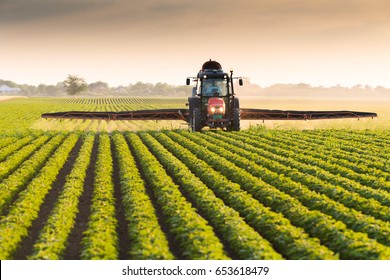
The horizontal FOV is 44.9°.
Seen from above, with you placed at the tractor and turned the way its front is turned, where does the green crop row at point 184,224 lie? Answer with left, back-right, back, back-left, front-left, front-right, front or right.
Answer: front

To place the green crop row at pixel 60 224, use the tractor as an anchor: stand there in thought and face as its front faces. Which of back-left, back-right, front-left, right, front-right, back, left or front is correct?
front

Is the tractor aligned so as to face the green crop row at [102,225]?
yes

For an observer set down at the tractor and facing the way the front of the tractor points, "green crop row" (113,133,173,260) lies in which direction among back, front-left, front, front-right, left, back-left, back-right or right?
front

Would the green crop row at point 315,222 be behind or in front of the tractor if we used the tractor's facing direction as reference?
in front

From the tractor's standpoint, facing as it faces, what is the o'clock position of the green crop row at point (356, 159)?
The green crop row is roughly at 11 o'clock from the tractor.

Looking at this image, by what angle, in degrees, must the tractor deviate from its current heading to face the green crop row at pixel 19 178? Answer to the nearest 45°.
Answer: approximately 45° to its right

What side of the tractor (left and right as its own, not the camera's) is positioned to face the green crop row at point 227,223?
front

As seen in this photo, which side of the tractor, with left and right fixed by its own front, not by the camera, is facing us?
front

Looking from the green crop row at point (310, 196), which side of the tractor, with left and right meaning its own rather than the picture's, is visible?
front

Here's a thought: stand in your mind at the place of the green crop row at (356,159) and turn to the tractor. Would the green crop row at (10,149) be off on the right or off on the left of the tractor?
left

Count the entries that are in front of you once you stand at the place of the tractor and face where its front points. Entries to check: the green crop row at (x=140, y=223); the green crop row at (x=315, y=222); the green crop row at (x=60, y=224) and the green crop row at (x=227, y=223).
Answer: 4
